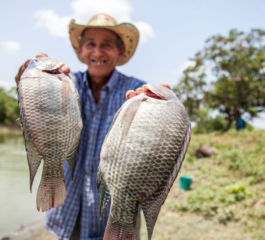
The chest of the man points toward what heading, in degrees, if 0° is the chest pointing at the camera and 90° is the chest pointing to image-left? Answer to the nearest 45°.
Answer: approximately 0°
